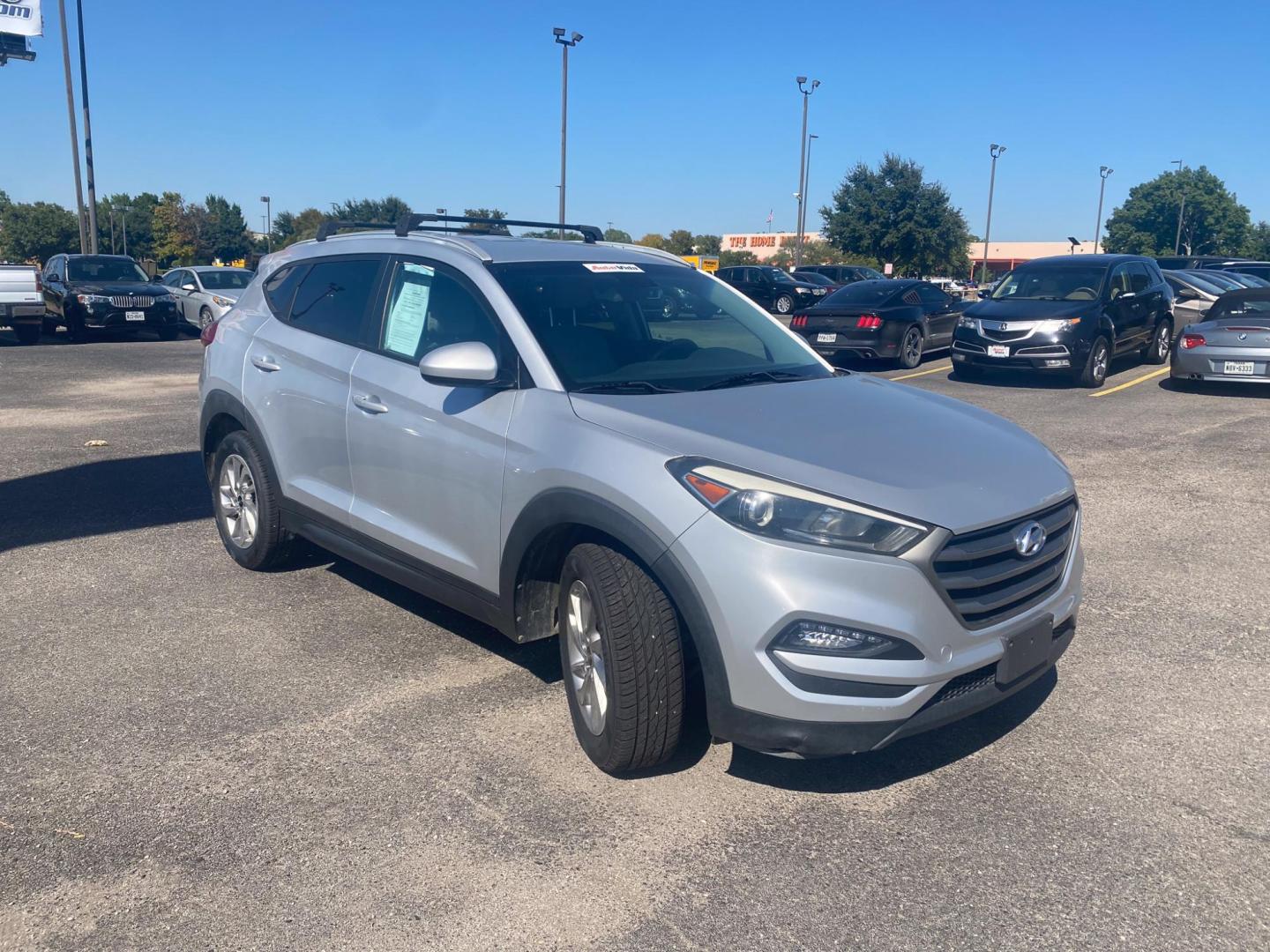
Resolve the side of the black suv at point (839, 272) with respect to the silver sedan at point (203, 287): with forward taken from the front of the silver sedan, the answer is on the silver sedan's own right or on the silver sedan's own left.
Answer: on the silver sedan's own left

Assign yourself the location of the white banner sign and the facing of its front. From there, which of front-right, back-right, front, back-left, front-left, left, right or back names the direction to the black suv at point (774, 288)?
left

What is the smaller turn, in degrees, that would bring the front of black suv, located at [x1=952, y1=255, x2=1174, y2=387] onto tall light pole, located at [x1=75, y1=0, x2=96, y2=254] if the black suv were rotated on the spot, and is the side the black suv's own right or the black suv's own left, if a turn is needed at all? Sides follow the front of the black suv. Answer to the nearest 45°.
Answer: approximately 45° to the black suv's own right

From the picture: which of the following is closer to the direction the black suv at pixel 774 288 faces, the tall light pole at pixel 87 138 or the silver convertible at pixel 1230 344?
the silver convertible

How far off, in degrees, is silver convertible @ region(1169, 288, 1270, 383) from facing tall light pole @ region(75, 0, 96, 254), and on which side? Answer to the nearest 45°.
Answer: approximately 90° to its left

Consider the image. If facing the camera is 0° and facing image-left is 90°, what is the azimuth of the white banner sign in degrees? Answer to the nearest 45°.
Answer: approximately 0°

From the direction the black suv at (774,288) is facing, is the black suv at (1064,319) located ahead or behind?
ahead

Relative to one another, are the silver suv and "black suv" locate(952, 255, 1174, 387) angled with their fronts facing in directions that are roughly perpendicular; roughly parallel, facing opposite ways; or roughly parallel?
roughly perpendicular

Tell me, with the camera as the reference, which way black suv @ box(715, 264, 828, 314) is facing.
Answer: facing the viewer and to the right of the viewer

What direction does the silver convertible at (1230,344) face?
away from the camera

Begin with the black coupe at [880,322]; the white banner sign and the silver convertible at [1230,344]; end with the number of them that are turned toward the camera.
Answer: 1

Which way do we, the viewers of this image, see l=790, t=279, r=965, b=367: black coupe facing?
facing away from the viewer and to the right of the viewer

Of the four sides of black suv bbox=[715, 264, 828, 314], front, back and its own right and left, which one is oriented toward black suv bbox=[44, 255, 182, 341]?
right
